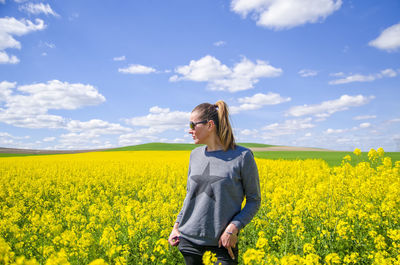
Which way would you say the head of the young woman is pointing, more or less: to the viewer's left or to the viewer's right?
to the viewer's left

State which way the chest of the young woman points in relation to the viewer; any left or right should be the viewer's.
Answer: facing the viewer and to the left of the viewer
